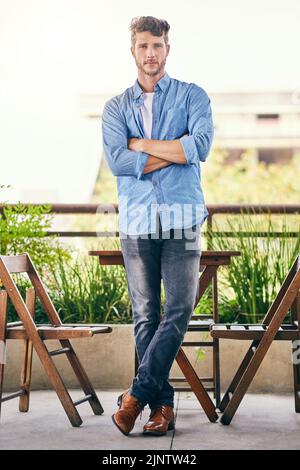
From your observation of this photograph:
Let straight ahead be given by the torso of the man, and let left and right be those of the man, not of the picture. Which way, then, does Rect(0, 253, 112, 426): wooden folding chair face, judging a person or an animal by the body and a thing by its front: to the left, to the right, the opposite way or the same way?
to the left

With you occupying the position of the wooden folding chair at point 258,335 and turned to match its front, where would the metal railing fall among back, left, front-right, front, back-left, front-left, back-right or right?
right

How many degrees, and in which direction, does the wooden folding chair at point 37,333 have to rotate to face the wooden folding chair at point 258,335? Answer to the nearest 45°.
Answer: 0° — it already faces it

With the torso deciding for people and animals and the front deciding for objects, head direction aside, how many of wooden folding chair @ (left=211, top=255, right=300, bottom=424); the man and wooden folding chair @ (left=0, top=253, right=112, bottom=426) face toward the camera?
1

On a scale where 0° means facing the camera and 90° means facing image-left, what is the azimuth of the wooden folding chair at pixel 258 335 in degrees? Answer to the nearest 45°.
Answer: approximately 90°

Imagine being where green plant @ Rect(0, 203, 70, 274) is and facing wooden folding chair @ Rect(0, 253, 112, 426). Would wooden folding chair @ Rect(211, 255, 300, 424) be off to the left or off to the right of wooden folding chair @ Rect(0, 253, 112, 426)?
left

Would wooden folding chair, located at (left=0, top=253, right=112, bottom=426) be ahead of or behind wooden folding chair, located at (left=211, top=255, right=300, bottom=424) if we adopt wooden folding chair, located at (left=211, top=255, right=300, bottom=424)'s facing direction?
ahead

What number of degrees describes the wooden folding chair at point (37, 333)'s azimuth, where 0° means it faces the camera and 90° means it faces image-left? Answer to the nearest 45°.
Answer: approximately 270°

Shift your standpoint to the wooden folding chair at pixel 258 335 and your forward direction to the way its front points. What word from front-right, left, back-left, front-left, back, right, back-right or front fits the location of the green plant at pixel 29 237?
front-right

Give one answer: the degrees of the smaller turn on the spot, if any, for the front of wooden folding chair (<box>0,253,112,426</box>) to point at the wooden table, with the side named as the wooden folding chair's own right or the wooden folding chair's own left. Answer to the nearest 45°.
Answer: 0° — it already faces it

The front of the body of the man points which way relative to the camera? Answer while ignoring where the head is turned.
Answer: toward the camera

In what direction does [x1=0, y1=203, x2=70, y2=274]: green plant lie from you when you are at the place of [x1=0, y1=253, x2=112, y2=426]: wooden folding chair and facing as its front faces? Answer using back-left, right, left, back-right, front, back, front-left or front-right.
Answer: left

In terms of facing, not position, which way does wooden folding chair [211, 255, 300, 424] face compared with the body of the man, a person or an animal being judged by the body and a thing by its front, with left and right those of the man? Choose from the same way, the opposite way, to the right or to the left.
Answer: to the right

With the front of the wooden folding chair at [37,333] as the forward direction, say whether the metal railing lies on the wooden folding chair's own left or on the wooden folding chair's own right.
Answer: on the wooden folding chair's own left
